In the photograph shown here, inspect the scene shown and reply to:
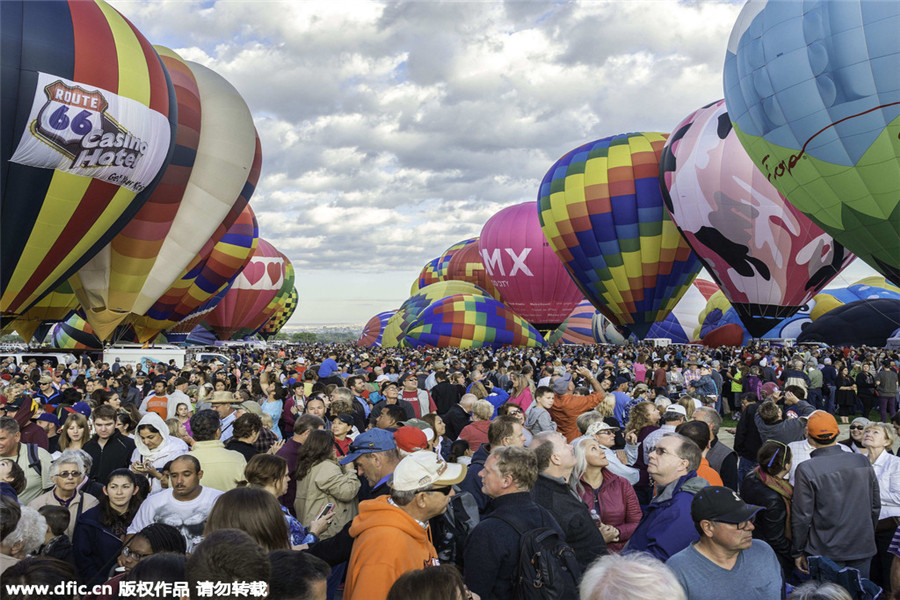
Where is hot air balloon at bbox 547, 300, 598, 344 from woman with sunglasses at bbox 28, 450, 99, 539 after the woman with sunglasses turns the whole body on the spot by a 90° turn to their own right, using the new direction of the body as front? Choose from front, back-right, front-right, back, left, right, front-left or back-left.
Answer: back-right

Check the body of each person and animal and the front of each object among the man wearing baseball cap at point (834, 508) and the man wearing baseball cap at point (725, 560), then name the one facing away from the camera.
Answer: the man wearing baseball cap at point (834, 508)

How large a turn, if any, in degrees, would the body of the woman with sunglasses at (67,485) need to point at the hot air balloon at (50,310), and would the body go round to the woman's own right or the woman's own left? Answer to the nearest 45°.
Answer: approximately 180°

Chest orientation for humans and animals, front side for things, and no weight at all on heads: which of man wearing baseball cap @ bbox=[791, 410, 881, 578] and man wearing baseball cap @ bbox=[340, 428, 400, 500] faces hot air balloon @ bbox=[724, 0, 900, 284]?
man wearing baseball cap @ bbox=[791, 410, 881, 578]

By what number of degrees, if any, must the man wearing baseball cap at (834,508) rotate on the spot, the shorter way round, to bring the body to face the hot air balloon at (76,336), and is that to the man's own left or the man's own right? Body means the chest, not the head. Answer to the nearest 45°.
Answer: approximately 45° to the man's own left

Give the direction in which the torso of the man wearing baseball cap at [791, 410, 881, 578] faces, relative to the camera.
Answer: away from the camera

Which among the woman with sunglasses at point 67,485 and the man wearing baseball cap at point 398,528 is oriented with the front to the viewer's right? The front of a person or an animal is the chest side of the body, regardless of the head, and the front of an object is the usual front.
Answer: the man wearing baseball cap

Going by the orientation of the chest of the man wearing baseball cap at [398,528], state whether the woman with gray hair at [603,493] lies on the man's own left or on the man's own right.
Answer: on the man's own left

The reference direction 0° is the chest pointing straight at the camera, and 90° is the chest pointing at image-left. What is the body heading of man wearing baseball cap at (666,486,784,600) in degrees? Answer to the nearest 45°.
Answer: approximately 315°

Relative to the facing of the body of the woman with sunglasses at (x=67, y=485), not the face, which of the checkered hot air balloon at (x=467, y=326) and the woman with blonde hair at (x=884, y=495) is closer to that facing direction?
the woman with blonde hair

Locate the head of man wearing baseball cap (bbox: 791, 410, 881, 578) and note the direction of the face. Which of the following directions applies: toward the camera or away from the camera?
away from the camera

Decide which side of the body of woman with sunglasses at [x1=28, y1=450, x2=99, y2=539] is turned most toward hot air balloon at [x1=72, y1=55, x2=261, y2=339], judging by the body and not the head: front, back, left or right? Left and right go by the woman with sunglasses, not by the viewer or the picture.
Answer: back
